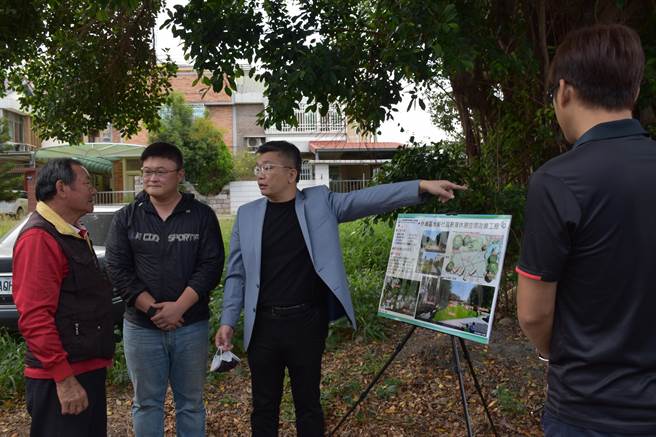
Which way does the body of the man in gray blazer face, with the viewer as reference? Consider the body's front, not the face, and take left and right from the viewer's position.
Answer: facing the viewer

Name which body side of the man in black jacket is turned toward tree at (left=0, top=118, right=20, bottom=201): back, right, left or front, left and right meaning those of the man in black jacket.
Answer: back

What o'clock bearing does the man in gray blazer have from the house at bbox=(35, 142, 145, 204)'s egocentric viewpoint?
The man in gray blazer is roughly at 12 o'clock from the house.

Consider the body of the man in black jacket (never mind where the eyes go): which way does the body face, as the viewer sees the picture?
toward the camera

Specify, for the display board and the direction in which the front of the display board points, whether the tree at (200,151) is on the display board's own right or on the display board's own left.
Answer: on the display board's own right

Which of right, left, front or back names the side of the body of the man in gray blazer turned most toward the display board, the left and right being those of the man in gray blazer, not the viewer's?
left

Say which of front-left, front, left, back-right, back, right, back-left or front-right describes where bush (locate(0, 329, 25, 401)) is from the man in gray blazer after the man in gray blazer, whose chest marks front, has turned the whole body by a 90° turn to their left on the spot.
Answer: back-left

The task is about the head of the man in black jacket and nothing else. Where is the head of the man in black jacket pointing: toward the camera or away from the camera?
toward the camera

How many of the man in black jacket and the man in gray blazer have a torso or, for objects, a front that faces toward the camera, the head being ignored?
2

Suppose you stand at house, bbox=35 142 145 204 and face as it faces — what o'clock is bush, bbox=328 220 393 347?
The bush is roughly at 12 o'clock from the house.

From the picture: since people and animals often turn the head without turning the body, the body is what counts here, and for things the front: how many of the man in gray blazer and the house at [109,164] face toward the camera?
2

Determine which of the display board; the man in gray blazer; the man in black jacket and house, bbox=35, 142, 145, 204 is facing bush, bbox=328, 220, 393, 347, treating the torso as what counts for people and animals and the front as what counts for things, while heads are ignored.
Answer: the house

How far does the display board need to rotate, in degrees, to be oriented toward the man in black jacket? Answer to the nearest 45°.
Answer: approximately 45° to its right

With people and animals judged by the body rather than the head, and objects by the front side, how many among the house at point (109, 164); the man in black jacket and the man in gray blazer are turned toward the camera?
3

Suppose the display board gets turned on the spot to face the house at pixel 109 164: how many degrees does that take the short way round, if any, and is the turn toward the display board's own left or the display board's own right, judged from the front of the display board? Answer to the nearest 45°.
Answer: approximately 90° to the display board's own right

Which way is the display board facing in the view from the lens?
facing the viewer and to the left of the viewer

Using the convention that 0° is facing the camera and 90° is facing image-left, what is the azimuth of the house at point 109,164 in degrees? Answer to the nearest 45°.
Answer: approximately 0°

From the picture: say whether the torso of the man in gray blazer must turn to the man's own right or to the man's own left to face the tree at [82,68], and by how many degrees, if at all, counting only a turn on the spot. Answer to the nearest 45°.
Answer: approximately 135° to the man's own right
